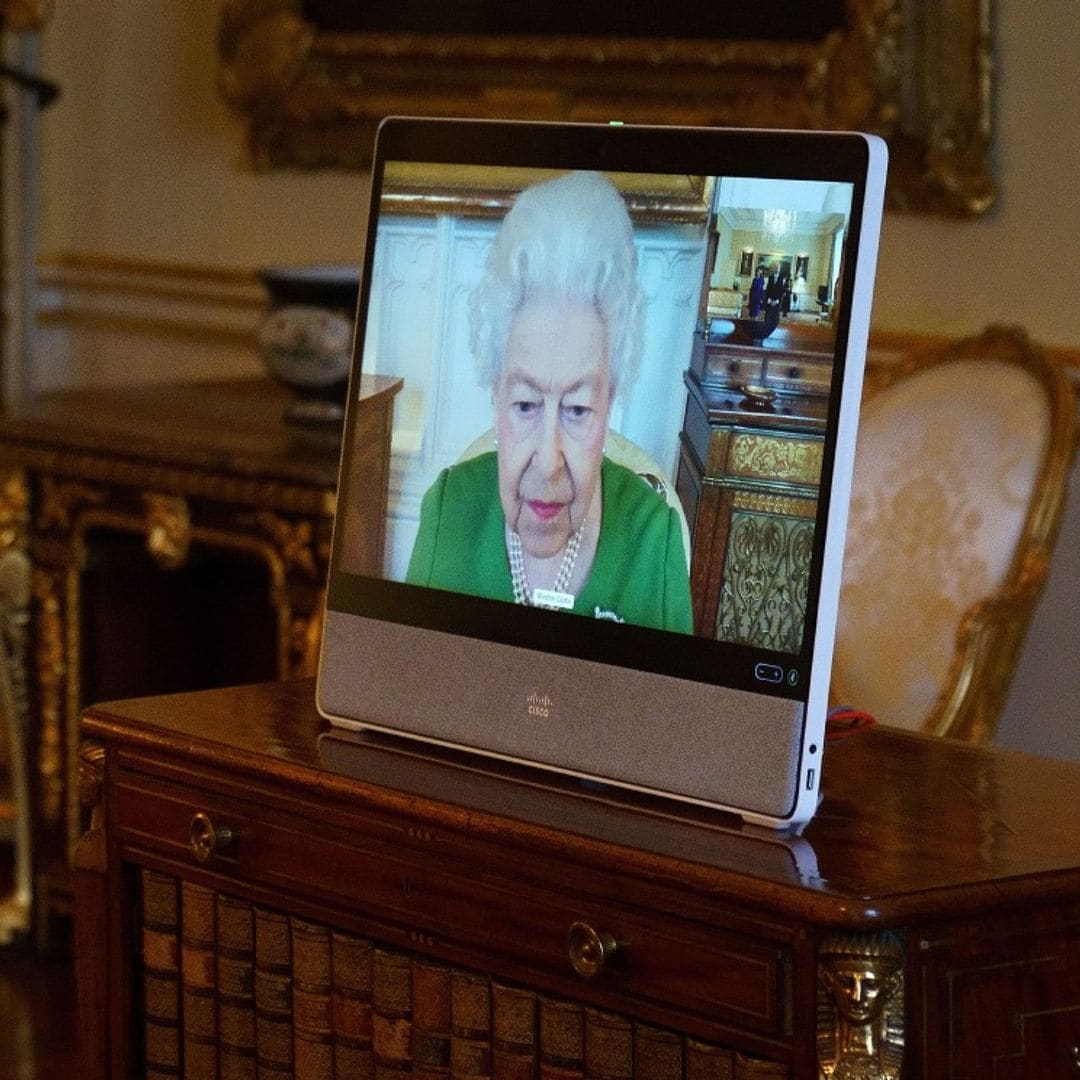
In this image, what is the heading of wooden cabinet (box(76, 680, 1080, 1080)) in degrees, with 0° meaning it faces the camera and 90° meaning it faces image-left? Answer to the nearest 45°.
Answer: approximately 45°

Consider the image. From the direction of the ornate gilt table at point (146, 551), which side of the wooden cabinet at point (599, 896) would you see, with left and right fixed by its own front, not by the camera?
right

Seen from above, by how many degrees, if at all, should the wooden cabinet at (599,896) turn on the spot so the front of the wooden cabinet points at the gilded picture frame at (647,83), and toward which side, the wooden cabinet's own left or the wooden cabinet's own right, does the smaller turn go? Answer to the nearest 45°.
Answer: approximately 135° to the wooden cabinet's own right

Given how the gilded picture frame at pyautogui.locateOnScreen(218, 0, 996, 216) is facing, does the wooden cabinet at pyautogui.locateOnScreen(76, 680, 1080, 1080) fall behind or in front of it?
in front

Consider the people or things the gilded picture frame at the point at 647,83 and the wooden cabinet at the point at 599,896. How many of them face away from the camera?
0

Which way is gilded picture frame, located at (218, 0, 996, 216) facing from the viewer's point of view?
toward the camera
